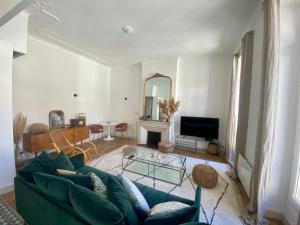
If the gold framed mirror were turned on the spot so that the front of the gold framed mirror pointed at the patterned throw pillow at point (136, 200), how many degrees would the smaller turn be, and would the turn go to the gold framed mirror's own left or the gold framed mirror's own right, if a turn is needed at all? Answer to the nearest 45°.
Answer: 0° — it already faces it

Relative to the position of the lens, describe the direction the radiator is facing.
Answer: facing to the left of the viewer

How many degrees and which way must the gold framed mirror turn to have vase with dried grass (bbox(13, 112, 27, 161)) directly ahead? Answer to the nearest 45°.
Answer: approximately 45° to its right

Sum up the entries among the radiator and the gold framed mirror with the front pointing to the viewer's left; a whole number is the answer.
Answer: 1

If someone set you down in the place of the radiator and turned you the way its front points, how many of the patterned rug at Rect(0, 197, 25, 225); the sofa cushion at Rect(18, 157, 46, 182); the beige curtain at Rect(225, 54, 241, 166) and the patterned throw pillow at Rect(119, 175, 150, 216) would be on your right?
1

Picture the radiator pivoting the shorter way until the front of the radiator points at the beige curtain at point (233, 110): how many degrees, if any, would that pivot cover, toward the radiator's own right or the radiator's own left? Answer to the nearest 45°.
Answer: approximately 90° to the radiator's own right

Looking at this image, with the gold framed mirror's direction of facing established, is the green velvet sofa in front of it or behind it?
in front

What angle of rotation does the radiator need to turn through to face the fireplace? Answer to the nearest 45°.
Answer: approximately 45° to its right

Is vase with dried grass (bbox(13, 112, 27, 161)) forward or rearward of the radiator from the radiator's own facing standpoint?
forward

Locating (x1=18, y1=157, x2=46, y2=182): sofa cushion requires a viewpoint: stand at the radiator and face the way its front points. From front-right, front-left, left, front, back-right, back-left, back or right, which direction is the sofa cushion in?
front-left

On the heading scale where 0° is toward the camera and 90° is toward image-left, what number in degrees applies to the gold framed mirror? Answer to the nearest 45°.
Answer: approximately 0°
